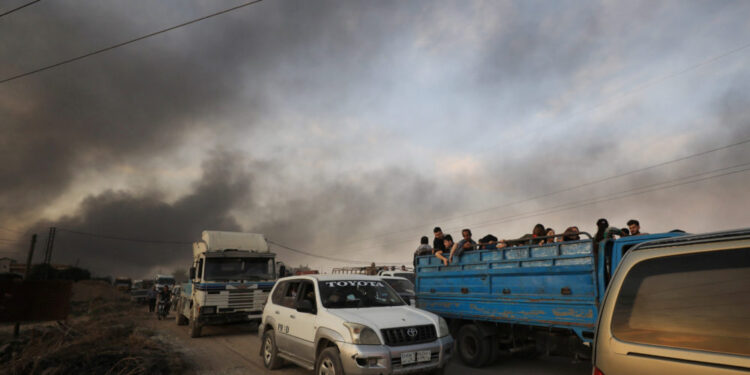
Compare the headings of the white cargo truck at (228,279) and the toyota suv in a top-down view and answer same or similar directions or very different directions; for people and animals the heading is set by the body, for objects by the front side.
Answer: same or similar directions

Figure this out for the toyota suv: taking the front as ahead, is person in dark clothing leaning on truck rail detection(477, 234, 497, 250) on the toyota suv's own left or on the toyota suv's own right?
on the toyota suv's own left

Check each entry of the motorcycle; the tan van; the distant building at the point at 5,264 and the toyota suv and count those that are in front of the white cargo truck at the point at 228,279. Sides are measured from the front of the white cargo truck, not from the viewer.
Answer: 2

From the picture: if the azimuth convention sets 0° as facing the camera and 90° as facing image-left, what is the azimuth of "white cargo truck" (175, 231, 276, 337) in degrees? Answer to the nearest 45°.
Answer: approximately 0°

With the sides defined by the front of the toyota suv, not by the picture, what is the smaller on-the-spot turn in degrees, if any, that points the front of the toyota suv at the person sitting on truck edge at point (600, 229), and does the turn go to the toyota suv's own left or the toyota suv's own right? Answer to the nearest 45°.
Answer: approximately 45° to the toyota suv's own left

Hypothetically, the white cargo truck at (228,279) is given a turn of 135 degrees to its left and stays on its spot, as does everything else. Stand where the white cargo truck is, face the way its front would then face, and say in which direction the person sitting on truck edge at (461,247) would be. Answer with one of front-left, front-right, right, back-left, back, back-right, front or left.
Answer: right

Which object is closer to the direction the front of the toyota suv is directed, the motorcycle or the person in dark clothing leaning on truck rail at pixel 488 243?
the person in dark clothing leaning on truck rail

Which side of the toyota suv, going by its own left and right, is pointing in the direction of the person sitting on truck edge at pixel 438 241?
left

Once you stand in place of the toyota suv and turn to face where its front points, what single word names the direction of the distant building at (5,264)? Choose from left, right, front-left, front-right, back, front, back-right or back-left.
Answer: back

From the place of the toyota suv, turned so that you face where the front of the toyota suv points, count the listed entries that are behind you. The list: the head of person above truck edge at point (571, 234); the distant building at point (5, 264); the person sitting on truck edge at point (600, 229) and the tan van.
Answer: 1

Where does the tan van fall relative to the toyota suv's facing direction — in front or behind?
in front

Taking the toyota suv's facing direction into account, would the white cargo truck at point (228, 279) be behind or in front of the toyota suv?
behind

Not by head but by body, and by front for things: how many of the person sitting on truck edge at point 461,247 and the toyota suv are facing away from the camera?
0

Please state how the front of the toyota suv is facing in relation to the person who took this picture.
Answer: facing the viewer and to the right of the viewer

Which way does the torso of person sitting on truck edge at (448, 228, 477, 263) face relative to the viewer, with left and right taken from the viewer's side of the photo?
facing the viewer and to the left of the viewer

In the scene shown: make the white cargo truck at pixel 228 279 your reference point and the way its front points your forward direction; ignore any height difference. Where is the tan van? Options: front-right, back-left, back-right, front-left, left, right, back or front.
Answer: front
